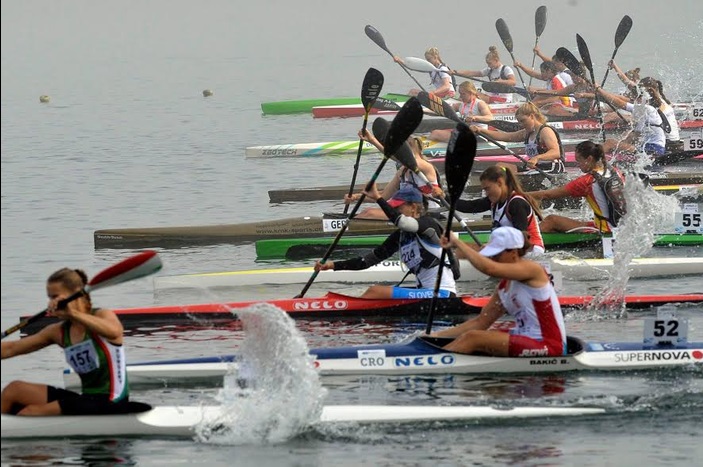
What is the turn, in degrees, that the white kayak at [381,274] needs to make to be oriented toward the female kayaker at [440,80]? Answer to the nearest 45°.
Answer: approximately 90° to its right

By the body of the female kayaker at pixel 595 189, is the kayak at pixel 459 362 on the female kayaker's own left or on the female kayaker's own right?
on the female kayaker's own left

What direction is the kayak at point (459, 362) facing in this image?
to the viewer's left

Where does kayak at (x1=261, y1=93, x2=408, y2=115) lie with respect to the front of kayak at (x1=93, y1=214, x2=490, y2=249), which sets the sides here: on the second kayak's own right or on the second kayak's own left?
on the second kayak's own right

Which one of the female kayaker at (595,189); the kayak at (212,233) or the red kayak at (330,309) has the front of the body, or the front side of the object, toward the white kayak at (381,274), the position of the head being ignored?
the female kayaker

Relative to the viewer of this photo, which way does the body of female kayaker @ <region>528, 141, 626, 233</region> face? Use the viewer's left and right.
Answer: facing to the left of the viewer

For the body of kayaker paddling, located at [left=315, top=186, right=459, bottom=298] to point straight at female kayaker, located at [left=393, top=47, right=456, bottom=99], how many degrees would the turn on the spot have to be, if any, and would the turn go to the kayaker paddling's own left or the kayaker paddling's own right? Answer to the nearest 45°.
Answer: approximately 90° to the kayaker paddling's own right

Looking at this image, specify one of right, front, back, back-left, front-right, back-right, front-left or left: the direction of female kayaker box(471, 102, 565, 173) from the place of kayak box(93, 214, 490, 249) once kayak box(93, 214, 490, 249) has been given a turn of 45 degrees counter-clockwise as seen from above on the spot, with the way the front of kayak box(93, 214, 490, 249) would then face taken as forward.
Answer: back-right

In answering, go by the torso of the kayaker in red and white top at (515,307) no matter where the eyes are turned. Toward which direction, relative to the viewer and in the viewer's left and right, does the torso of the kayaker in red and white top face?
facing to the left of the viewer

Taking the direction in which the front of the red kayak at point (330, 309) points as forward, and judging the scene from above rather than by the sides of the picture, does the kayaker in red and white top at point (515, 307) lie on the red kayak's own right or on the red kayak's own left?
on the red kayak's own left

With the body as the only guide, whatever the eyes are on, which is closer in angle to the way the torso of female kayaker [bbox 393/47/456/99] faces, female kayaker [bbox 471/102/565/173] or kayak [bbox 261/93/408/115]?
the kayak

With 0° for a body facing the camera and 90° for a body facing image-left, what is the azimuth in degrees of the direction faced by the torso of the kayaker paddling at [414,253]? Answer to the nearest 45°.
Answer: approximately 90°

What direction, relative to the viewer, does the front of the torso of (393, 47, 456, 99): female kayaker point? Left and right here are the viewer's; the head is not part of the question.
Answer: facing to the left of the viewer

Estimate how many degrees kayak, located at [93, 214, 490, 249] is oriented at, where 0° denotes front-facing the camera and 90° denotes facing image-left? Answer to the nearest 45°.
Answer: approximately 90°
